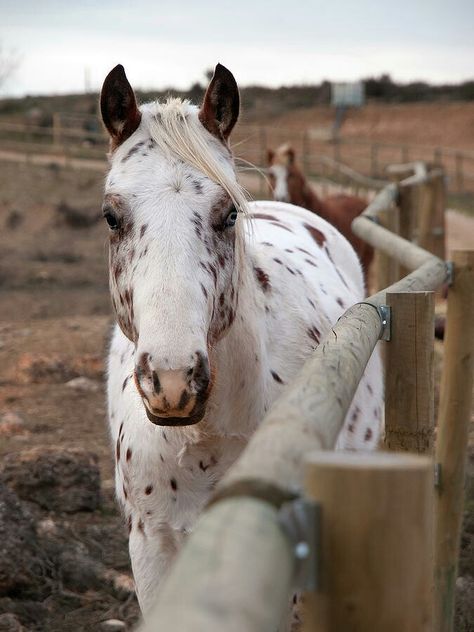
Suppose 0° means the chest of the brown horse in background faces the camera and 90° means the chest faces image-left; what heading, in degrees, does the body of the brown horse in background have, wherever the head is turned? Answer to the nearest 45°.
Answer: approximately 45°

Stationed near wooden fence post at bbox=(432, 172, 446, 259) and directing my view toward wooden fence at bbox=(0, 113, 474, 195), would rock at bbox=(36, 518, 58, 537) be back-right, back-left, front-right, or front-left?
back-left

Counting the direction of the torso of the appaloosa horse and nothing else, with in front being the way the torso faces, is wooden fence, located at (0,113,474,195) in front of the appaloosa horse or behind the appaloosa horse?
behind

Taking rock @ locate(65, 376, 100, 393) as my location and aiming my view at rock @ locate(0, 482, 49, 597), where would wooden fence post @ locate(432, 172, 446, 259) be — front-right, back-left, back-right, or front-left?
back-left

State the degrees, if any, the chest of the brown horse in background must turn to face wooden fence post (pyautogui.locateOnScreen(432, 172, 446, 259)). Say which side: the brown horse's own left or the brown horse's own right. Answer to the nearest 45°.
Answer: approximately 90° to the brown horse's own left

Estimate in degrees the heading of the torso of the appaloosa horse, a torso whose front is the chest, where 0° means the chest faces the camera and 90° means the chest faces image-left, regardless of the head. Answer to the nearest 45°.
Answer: approximately 45°

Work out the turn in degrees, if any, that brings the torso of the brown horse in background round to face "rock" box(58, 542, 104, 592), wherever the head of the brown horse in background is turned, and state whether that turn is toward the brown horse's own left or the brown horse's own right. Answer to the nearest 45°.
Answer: approximately 45° to the brown horse's own left

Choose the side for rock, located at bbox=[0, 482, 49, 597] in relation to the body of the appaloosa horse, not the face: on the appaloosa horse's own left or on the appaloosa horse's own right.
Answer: on the appaloosa horse's own right

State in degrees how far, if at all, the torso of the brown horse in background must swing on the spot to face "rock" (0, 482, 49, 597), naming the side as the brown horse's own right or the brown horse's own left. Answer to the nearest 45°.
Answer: approximately 45° to the brown horse's own left

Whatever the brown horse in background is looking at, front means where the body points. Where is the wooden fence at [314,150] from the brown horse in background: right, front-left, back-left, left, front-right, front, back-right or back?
back-right
